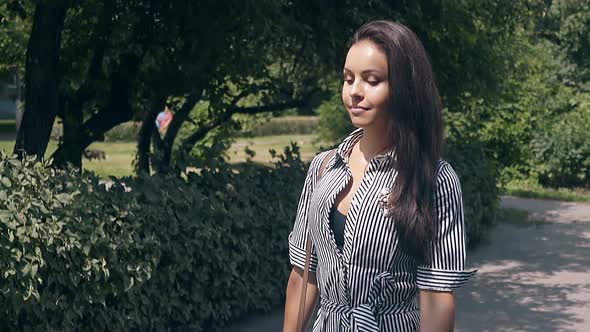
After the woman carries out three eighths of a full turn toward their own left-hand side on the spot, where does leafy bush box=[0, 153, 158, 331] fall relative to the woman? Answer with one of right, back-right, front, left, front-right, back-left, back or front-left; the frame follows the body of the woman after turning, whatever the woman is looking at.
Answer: back-left

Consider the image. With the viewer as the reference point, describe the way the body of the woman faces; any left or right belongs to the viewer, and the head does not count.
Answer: facing the viewer and to the left of the viewer

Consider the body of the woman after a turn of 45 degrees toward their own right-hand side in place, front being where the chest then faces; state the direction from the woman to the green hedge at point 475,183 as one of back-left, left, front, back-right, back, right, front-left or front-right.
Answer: right

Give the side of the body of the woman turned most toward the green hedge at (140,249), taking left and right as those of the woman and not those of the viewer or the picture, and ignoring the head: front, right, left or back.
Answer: right

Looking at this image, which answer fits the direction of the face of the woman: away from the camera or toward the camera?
toward the camera

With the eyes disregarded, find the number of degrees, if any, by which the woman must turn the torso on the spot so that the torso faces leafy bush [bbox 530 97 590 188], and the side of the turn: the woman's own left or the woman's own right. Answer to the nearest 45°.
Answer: approximately 135° to the woman's own right
